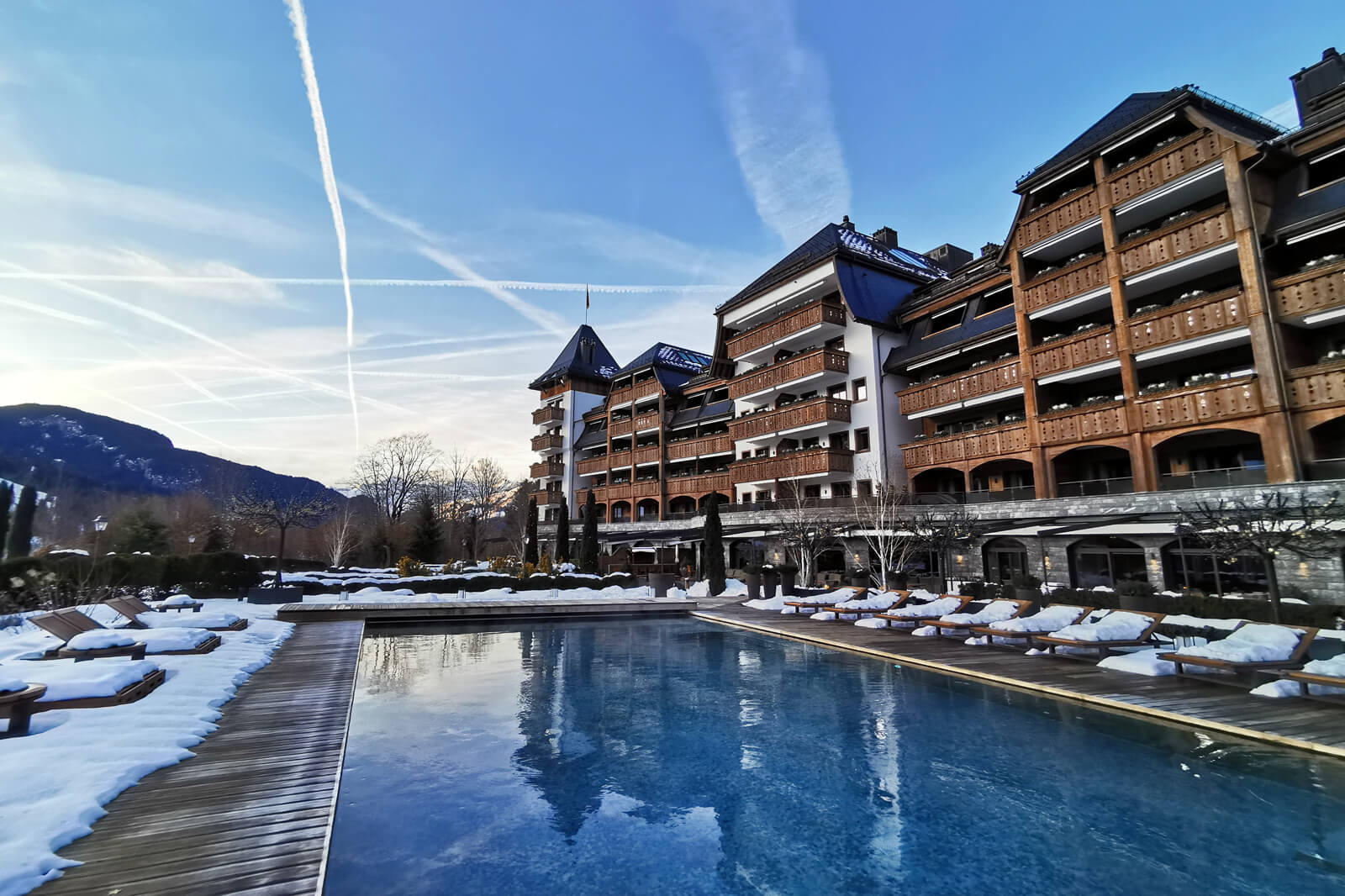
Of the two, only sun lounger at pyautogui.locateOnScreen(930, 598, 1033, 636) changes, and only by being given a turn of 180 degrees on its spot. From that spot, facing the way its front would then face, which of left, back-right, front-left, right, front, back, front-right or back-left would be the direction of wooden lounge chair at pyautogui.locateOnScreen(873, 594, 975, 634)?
left

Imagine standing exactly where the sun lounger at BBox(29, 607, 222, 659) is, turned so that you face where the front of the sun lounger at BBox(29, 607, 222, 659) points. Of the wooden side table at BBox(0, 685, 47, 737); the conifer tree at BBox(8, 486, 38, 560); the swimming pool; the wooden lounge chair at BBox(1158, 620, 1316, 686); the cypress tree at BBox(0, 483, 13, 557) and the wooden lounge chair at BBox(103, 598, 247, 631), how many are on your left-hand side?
3

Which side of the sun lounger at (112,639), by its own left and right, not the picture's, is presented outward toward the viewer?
right

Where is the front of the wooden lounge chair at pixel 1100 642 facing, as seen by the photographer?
facing to the left of the viewer

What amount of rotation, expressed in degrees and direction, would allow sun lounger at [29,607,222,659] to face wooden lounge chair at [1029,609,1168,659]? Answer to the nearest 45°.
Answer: approximately 45° to its right

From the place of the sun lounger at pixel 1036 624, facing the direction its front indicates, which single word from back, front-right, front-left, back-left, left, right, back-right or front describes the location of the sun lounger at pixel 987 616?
right

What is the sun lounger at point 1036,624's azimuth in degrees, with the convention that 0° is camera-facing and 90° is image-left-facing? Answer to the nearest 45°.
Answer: approximately 45°
